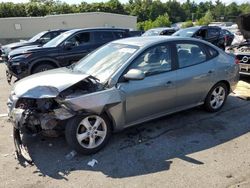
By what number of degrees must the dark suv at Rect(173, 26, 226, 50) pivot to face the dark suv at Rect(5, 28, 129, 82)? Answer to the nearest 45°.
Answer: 0° — it already faces it

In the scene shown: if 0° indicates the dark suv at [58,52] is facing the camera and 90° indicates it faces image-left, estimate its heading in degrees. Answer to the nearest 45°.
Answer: approximately 45°

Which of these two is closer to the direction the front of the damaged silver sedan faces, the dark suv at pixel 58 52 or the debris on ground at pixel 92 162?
the debris on ground

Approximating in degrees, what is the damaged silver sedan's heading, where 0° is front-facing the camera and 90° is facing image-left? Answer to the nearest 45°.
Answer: approximately 45°

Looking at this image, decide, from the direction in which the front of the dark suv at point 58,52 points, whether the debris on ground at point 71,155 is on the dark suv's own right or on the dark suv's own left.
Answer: on the dark suv's own left

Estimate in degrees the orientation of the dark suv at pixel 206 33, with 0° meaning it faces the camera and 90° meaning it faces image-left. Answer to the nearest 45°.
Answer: approximately 45°

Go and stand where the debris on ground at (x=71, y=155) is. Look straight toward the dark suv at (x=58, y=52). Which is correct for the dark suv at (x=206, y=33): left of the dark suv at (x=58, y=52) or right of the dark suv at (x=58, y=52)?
right
